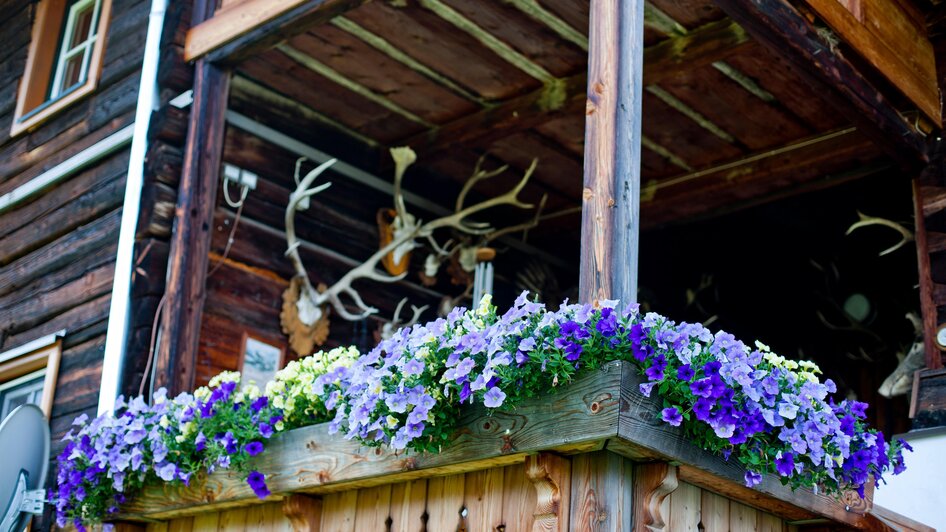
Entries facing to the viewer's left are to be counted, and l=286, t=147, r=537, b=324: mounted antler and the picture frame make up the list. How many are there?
0

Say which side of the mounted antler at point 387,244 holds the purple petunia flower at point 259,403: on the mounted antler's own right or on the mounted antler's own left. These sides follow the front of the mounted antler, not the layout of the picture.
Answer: on the mounted antler's own right

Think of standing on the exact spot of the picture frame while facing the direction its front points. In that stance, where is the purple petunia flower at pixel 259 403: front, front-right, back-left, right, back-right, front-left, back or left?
front-right

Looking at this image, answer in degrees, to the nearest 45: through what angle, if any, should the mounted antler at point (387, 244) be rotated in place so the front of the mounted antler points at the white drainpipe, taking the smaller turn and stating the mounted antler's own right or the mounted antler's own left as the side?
approximately 90° to the mounted antler's own right

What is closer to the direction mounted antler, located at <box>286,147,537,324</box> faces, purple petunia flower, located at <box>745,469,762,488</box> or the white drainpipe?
the purple petunia flower

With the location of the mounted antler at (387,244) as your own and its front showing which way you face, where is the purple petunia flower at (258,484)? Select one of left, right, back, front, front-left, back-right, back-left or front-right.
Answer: front-right

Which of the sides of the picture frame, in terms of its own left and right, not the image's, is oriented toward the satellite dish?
right

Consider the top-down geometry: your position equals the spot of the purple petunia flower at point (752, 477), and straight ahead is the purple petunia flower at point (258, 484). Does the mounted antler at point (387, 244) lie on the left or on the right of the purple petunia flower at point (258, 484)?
right

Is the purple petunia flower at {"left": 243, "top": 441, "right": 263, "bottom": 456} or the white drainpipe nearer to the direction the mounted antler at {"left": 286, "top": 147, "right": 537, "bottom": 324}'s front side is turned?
the purple petunia flower

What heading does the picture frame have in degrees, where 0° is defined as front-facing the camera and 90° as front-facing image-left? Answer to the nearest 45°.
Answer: approximately 315°

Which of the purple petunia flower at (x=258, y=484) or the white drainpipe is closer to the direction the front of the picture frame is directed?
the purple petunia flower
